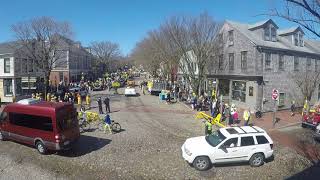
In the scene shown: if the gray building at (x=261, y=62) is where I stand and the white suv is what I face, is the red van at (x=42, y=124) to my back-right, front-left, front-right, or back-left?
front-right

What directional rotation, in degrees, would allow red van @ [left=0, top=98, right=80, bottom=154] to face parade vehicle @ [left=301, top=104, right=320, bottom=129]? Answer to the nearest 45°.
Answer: approximately 135° to its right

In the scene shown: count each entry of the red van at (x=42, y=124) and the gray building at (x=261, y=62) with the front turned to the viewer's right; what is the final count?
0

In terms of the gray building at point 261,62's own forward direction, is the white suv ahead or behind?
ahead

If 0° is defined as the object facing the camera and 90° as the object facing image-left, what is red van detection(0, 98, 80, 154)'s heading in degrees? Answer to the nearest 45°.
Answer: approximately 135°

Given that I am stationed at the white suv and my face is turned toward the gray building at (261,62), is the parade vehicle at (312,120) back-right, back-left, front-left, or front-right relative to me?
front-right

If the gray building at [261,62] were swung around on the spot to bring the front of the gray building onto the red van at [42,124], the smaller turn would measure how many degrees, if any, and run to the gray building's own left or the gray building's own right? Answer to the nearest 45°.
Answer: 0° — it already faces it
